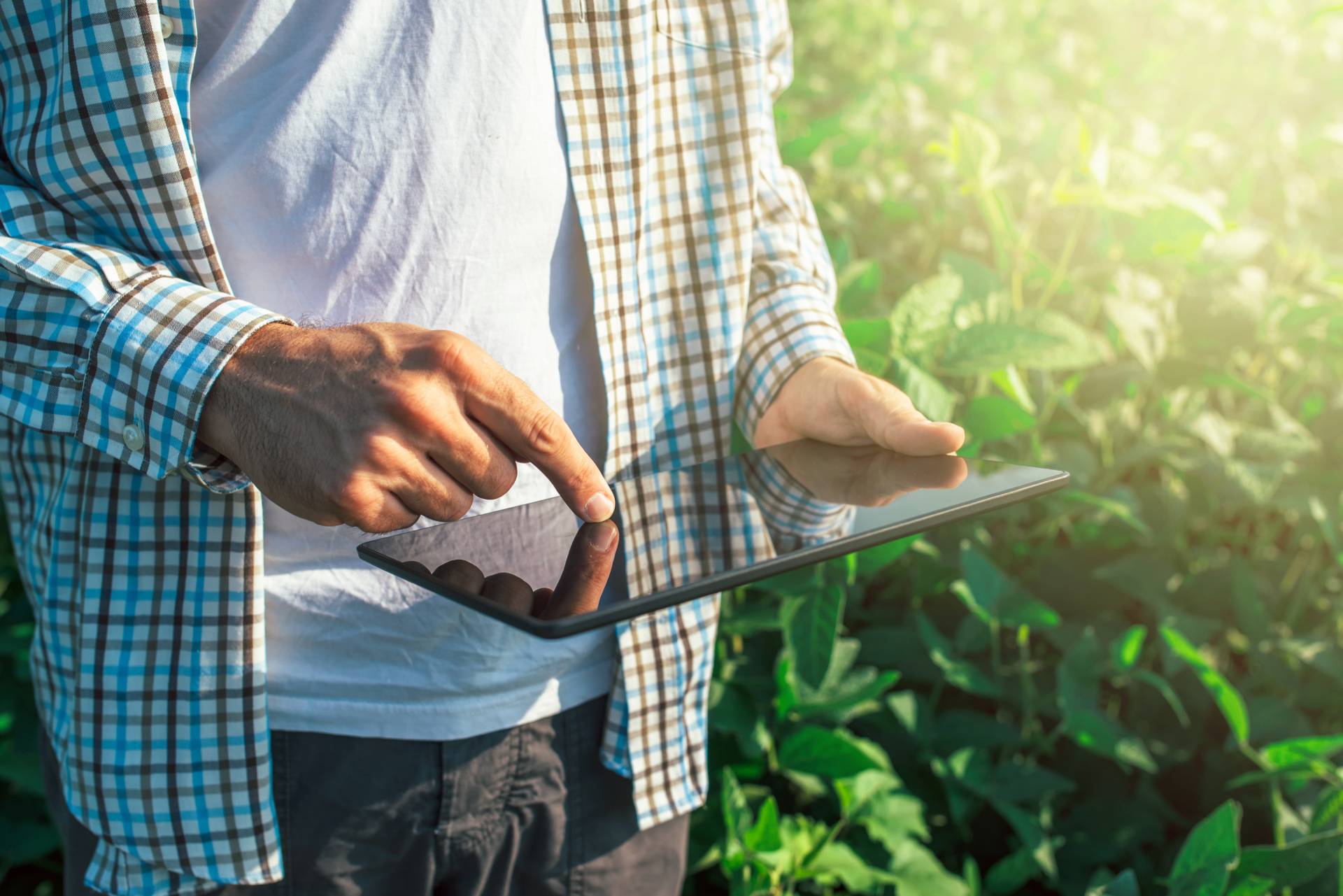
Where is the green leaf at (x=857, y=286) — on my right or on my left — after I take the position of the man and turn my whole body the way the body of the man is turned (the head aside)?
on my left

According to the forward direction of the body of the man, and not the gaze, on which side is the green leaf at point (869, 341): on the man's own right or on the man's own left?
on the man's own left

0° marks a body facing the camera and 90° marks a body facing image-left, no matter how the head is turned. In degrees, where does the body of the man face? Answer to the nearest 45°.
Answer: approximately 315°
